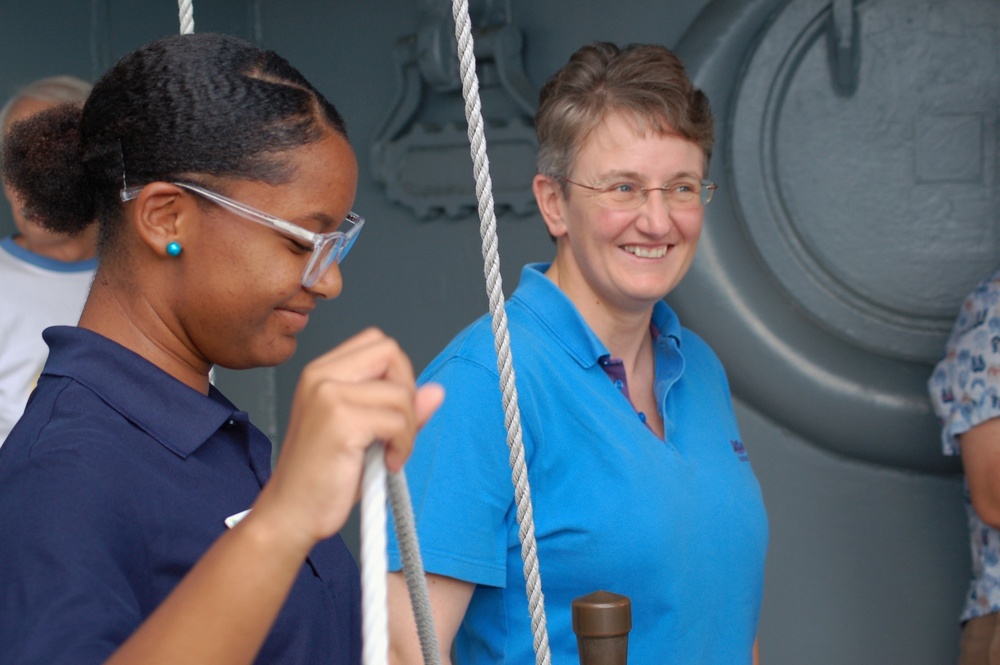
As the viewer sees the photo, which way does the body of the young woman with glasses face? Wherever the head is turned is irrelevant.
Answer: to the viewer's right

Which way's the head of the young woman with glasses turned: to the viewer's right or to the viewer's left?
to the viewer's right

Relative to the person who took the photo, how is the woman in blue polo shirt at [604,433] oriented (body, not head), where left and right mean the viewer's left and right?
facing the viewer and to the right of the viewer

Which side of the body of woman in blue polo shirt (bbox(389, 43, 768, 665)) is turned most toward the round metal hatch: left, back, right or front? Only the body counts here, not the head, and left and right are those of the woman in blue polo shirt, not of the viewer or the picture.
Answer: left

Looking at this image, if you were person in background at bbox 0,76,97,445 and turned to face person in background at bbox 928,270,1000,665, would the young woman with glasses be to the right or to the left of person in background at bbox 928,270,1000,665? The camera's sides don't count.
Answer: right

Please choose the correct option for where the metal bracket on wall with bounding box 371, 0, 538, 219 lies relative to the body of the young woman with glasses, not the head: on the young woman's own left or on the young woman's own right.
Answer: on the young woman's own left

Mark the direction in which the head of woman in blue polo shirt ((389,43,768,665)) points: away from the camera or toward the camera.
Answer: toward the camera

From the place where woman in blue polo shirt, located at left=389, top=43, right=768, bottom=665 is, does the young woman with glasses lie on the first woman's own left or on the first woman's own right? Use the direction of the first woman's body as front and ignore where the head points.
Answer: on the first woman's own right
